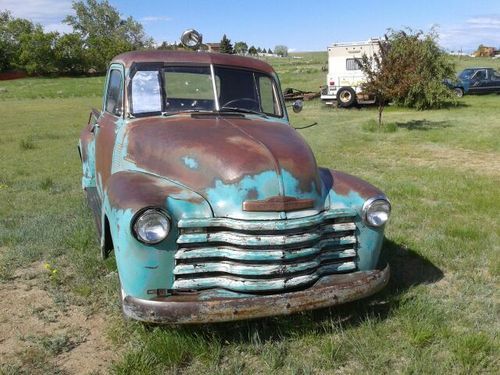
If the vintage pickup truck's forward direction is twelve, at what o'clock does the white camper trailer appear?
The white camper trailer is roughly at 8 o'clock from the vintage pickup truck.

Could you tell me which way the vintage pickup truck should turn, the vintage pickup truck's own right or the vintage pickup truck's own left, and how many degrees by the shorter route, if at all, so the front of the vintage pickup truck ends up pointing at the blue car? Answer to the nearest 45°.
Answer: approximately 90° to the vintage pickup truck's own left

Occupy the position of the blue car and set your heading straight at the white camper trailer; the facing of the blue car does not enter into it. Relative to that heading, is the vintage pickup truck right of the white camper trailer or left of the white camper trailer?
left

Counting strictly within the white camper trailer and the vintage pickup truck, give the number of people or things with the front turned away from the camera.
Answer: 0

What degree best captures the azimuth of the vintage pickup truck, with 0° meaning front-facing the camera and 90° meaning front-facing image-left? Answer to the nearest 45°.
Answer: approximately 315°
